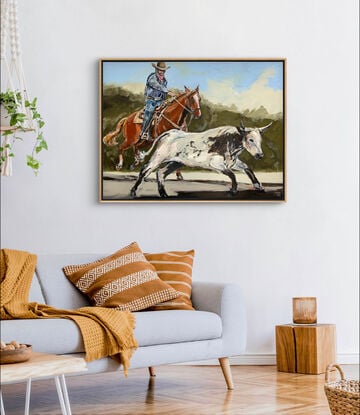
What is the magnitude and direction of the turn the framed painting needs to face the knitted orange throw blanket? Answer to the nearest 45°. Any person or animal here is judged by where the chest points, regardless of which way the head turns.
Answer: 0° — it already faces it

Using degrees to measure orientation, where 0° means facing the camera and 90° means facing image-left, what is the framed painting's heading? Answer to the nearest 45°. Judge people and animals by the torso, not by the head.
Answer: approximately 0°

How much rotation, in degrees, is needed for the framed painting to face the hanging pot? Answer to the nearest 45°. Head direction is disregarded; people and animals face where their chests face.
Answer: approximately 45° to its right

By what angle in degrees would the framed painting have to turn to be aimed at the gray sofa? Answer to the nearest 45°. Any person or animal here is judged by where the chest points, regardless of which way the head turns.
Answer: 0° — it already faces it
